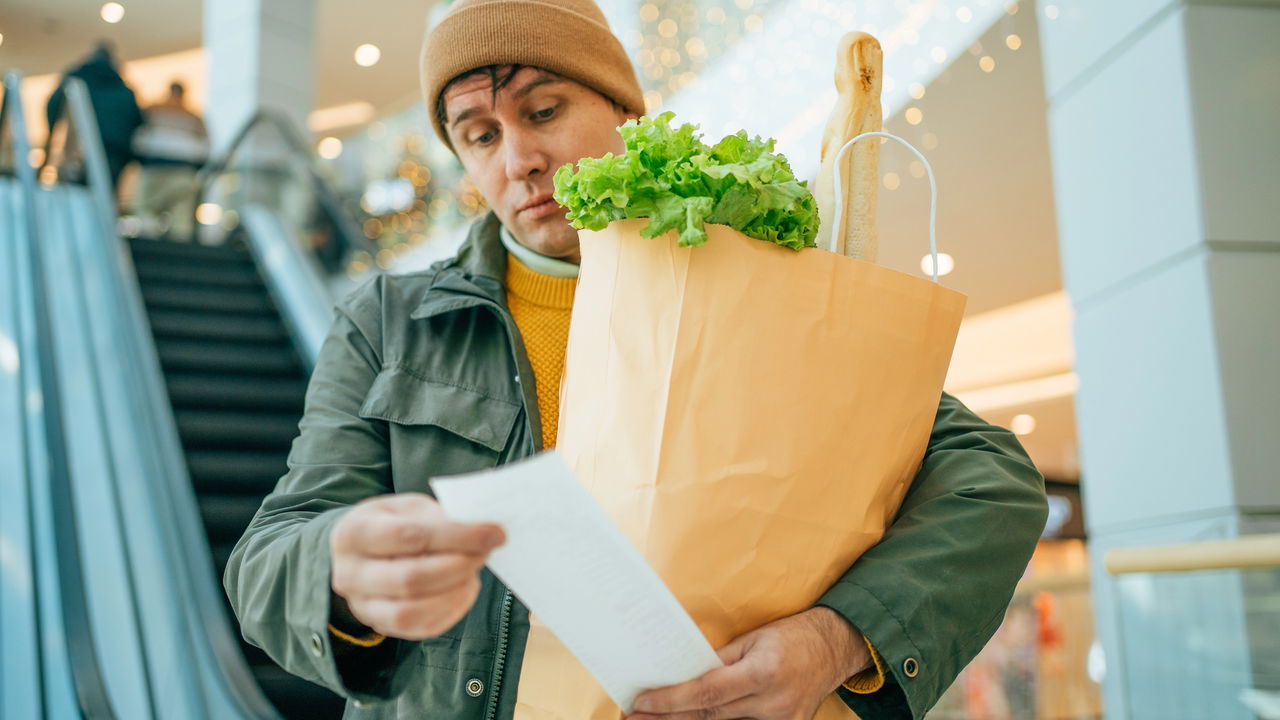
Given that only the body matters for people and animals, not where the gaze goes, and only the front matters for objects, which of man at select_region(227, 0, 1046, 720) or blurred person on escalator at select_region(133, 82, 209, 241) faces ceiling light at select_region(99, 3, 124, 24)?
the blurred person on escalator

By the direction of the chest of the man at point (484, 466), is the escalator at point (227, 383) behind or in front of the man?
behind

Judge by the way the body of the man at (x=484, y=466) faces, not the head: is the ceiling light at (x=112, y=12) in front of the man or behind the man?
behind

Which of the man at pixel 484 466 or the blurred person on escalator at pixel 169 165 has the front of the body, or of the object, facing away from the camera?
the blurred person on escalator

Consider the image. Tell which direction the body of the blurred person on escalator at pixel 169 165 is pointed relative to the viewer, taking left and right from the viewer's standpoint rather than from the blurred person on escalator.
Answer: facing away from the viewer

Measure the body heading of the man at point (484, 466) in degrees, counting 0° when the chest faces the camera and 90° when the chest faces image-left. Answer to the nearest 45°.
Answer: approximately 0°

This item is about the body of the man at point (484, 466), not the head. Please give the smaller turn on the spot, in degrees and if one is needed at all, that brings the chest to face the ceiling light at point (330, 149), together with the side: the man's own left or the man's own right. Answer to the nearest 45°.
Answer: approximately 180°

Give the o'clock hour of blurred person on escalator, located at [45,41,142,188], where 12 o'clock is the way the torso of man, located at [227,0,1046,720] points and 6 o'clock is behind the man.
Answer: The blurred person on escalator is roughly at 5 o'clock from the man.
